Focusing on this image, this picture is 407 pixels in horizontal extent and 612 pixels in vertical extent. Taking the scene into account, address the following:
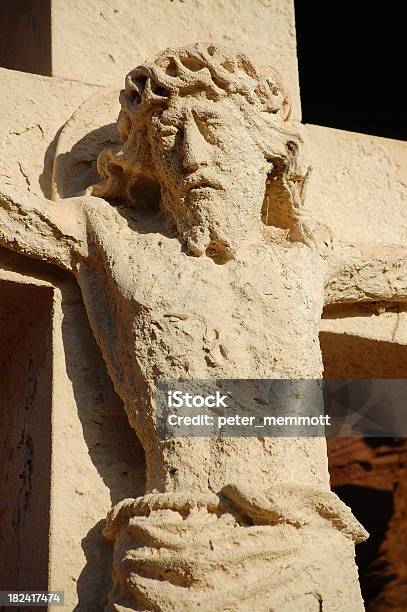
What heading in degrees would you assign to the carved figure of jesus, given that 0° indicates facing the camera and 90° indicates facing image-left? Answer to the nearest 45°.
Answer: approximately 0°
